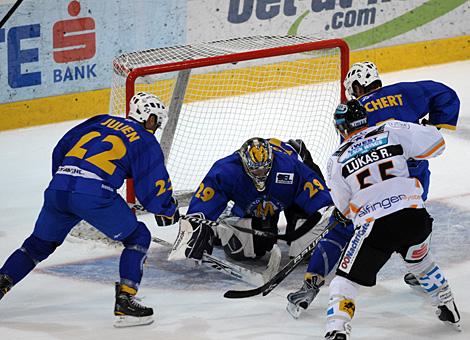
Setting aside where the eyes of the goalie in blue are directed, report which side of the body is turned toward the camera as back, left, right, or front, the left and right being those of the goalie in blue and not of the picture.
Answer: front

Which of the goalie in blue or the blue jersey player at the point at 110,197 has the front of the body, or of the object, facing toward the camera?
the goalie in blue

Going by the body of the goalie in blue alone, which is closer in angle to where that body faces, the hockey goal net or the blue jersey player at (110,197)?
the blue jersey player

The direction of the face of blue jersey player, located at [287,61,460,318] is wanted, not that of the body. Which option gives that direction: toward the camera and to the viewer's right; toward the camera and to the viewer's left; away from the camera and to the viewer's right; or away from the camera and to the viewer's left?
away from the camera and to the viewer's left

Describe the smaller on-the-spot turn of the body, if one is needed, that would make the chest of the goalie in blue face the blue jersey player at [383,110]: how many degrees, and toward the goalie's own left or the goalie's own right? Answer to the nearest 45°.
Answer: approximately 90° to the goalie's own left

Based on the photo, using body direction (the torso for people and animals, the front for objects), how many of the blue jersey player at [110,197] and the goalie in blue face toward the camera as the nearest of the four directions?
1

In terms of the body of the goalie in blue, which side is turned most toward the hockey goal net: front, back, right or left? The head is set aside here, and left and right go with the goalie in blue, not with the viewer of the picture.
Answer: back

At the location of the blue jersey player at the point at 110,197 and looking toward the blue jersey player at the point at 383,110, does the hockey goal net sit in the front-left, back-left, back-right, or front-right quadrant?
front-left

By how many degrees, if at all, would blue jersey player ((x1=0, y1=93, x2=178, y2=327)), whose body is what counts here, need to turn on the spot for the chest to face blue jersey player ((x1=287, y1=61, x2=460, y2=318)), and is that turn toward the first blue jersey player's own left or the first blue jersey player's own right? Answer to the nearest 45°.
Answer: approximately 45° to the first blue jersey player's own right

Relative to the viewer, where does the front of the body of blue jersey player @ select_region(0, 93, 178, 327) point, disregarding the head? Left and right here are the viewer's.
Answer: facing away from the viewer and to the right of the viewer

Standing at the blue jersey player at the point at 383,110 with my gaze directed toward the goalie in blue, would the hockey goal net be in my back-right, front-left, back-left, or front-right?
front-right

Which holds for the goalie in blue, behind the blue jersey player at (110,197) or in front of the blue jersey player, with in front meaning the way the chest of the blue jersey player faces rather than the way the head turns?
in front
